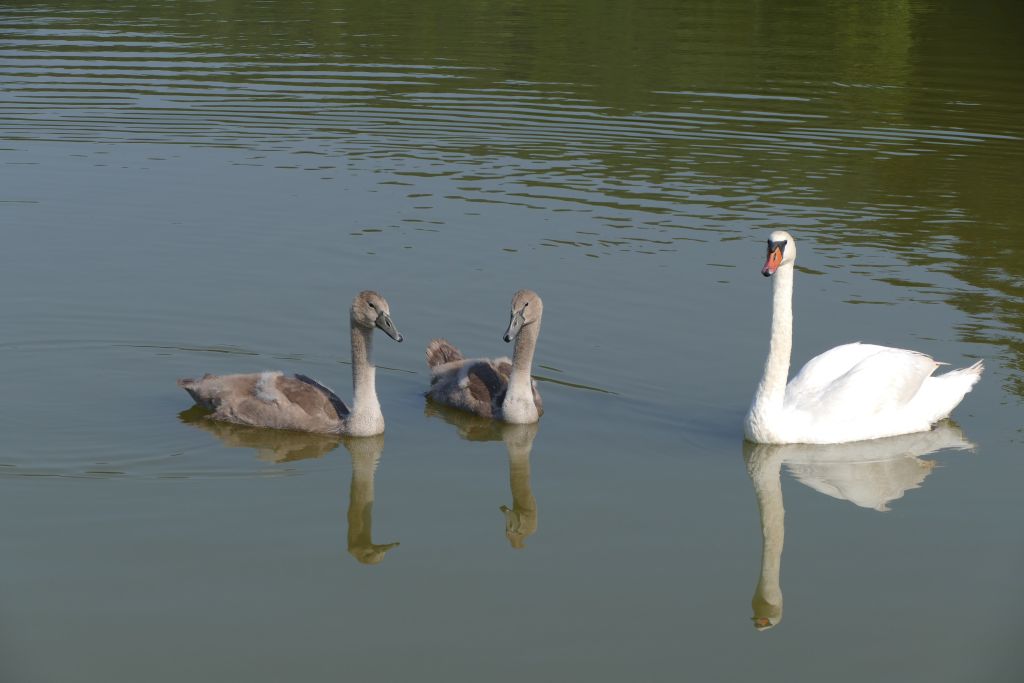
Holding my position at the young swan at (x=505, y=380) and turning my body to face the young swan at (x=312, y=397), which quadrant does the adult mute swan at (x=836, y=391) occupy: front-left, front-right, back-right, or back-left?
back-left

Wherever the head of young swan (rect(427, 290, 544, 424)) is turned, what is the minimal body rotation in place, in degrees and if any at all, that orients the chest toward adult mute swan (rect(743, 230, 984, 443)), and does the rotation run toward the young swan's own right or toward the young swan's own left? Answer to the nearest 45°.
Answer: approximately 45° to the young swan's own left

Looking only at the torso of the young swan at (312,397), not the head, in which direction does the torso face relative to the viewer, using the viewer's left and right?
facing to the right of the viewer

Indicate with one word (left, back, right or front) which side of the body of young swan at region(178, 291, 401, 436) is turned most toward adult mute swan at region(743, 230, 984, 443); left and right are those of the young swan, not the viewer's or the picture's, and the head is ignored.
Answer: front

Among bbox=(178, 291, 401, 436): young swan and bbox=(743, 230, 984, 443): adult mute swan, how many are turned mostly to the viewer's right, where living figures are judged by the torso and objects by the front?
1

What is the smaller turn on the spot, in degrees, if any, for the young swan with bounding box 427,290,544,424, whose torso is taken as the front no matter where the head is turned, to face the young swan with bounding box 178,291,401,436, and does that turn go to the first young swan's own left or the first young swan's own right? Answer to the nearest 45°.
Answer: approximately 135° to the first young swan's own right

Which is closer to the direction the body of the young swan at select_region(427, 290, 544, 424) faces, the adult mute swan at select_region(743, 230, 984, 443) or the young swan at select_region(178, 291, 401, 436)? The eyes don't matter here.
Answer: the adult mute swan

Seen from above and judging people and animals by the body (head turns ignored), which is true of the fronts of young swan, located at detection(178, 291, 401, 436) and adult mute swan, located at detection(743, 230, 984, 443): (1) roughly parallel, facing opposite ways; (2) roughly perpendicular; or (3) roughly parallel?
roughly parallel, facing opposite ways

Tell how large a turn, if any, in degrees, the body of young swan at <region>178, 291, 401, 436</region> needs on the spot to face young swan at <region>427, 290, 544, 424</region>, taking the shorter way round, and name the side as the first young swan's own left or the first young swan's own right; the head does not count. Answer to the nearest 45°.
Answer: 0° — it already faces it

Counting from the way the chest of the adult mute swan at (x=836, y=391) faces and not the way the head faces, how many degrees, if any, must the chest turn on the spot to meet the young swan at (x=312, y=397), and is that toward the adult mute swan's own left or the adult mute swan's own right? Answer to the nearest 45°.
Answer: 0° — it already faces it

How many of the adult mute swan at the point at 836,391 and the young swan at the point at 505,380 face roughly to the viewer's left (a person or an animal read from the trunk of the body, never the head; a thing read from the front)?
1

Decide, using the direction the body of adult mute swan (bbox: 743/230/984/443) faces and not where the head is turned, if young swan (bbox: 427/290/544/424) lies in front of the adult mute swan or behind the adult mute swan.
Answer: in front

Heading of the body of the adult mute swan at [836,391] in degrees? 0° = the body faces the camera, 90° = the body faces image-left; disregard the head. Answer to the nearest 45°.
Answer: approximately 90°
